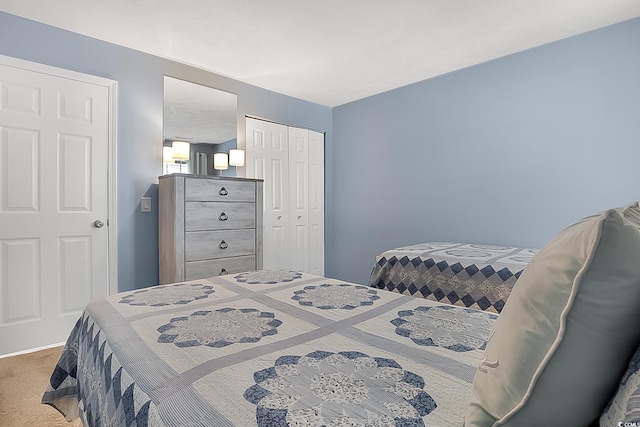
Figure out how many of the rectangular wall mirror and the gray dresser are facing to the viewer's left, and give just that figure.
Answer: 0

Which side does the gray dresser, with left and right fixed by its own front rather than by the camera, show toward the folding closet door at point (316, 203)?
left

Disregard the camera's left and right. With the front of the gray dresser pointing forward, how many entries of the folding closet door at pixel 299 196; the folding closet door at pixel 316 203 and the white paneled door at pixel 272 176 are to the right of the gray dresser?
0

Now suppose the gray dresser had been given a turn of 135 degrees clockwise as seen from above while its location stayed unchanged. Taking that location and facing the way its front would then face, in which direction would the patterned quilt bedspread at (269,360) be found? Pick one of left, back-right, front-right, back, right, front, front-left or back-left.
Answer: left

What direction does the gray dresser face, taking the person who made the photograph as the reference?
facing the viewer and to the right of the viewer

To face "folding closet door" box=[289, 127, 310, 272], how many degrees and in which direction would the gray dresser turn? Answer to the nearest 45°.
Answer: approximately 90° to its left

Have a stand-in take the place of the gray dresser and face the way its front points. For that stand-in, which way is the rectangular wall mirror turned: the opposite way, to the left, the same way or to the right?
the same way

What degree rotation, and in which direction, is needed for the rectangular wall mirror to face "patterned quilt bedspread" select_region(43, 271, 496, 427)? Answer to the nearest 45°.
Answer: approximately 45° to its right
